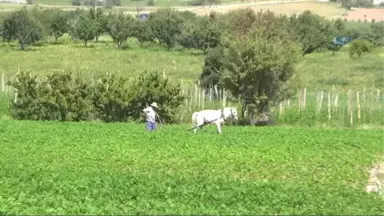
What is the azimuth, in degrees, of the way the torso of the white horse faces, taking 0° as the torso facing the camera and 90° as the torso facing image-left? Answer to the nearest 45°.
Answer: approximately 270°

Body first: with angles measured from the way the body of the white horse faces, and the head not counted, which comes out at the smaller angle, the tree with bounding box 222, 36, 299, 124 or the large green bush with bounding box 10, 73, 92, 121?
the tree

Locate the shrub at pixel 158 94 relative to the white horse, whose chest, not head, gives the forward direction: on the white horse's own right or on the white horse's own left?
on the white horse's own left

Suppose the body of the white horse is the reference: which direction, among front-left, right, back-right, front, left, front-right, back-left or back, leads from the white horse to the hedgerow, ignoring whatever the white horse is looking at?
back-left

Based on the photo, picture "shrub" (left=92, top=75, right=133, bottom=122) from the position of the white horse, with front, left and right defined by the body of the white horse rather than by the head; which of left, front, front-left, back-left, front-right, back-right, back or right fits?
back-left

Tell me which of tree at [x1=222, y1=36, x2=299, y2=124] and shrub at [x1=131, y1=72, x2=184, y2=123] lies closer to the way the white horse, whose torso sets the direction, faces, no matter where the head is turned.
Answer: the tree

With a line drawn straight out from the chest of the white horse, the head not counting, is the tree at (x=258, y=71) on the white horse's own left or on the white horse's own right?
on the white horse's own left

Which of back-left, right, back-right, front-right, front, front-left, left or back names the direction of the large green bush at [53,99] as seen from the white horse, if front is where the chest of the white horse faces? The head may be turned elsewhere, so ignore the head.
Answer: back-left

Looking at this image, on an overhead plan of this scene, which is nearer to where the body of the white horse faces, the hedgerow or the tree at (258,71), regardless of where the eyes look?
the tree
